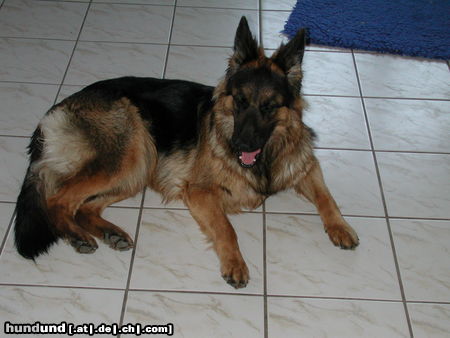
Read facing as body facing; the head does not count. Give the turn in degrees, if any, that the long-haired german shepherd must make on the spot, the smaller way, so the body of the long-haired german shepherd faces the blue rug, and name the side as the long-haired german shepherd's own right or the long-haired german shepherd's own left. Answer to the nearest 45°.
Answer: approximately 90° to the long-haired german shepherd's own left
